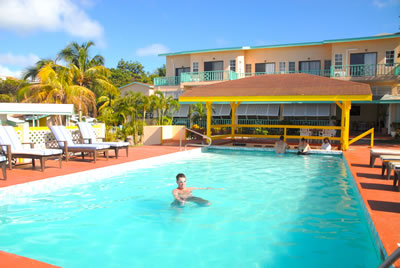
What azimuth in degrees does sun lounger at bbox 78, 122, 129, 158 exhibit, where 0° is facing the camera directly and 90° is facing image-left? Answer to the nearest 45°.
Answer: approximately 315°

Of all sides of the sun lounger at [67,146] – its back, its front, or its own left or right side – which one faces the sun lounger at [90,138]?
left

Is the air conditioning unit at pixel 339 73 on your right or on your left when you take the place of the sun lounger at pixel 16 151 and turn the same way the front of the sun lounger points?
on your left

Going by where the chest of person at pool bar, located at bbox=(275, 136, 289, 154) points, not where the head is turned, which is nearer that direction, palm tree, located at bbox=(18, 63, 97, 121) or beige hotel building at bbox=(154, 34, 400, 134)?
the beige hotel building

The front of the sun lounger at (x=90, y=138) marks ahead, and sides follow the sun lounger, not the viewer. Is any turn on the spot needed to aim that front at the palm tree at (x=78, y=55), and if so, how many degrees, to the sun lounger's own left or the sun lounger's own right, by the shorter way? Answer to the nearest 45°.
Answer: approximately 135° to the sun lounger's own left

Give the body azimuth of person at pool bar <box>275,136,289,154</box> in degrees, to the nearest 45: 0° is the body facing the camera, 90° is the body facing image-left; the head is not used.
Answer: approximately 180°

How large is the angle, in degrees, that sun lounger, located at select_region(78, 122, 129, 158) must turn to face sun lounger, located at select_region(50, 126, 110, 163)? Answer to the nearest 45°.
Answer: approximately 90° to its right

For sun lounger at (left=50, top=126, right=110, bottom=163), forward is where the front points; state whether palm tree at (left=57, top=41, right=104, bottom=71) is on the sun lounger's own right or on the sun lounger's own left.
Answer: on the sun lounger's own left

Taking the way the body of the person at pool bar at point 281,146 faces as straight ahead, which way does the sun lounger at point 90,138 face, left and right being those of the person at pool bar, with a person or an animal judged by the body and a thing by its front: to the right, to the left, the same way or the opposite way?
to the right

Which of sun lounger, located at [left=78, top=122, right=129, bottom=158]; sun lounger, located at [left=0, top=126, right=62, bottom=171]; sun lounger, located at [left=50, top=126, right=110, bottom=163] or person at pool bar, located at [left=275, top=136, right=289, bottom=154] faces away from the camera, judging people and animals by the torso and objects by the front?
the person at pool bar

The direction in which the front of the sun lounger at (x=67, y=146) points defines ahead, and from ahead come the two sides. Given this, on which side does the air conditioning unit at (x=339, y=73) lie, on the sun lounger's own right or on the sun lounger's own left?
on the sun lounger's own left

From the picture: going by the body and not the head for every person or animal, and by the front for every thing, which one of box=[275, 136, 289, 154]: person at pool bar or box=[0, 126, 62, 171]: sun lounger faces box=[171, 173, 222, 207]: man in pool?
the sun lounger

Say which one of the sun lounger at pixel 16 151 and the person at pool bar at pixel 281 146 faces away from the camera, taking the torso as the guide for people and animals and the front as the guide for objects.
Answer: the person at pool bar

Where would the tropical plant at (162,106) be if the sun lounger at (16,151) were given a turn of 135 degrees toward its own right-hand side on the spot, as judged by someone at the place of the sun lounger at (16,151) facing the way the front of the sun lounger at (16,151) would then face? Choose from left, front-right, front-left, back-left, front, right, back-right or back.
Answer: back-right

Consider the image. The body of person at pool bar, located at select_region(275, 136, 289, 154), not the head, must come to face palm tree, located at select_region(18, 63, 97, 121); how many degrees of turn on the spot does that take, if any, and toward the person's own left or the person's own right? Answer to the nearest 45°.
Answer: approximately 90° to the person's own left
